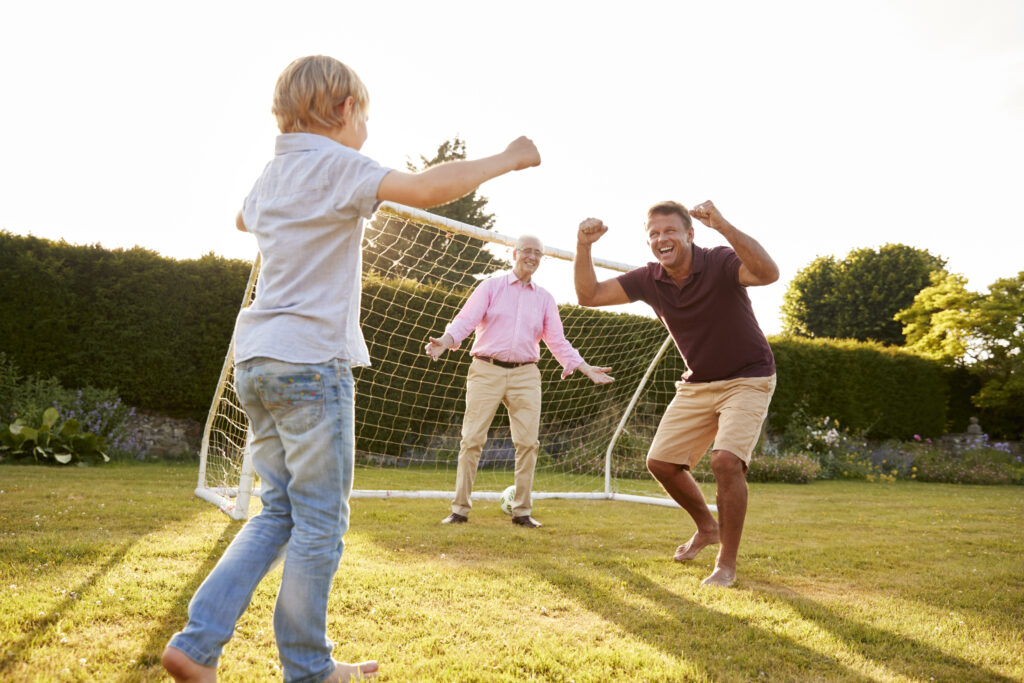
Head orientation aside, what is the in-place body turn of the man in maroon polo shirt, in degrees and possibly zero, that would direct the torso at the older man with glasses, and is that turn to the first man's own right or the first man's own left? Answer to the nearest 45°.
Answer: approximately 90° to the first man's own right

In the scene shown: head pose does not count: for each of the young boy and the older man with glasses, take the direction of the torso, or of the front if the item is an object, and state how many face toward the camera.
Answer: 1

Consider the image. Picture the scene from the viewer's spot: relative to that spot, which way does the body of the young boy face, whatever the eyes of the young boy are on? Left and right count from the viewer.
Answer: facing away from the viewer and to the right of the viewer

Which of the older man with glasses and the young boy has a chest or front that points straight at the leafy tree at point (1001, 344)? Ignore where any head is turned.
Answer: the young boy

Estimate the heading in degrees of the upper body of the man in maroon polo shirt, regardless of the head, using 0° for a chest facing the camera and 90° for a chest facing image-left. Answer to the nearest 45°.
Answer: approximately 45°

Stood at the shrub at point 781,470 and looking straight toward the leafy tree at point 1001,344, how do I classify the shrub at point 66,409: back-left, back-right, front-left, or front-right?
back-left

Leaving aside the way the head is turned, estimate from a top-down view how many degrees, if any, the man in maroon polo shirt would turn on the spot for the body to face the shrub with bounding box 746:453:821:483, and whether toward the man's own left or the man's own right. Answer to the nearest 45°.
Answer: approximately 135° to the man's own right

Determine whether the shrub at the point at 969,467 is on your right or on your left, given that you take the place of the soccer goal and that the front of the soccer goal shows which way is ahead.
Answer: on your left

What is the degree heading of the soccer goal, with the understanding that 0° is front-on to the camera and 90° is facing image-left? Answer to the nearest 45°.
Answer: approximately 315°

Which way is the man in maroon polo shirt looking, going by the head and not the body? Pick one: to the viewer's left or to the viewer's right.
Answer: to the viewer's left

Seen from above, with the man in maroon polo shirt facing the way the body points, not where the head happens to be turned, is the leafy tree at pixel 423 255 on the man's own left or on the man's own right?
on the man's own right
